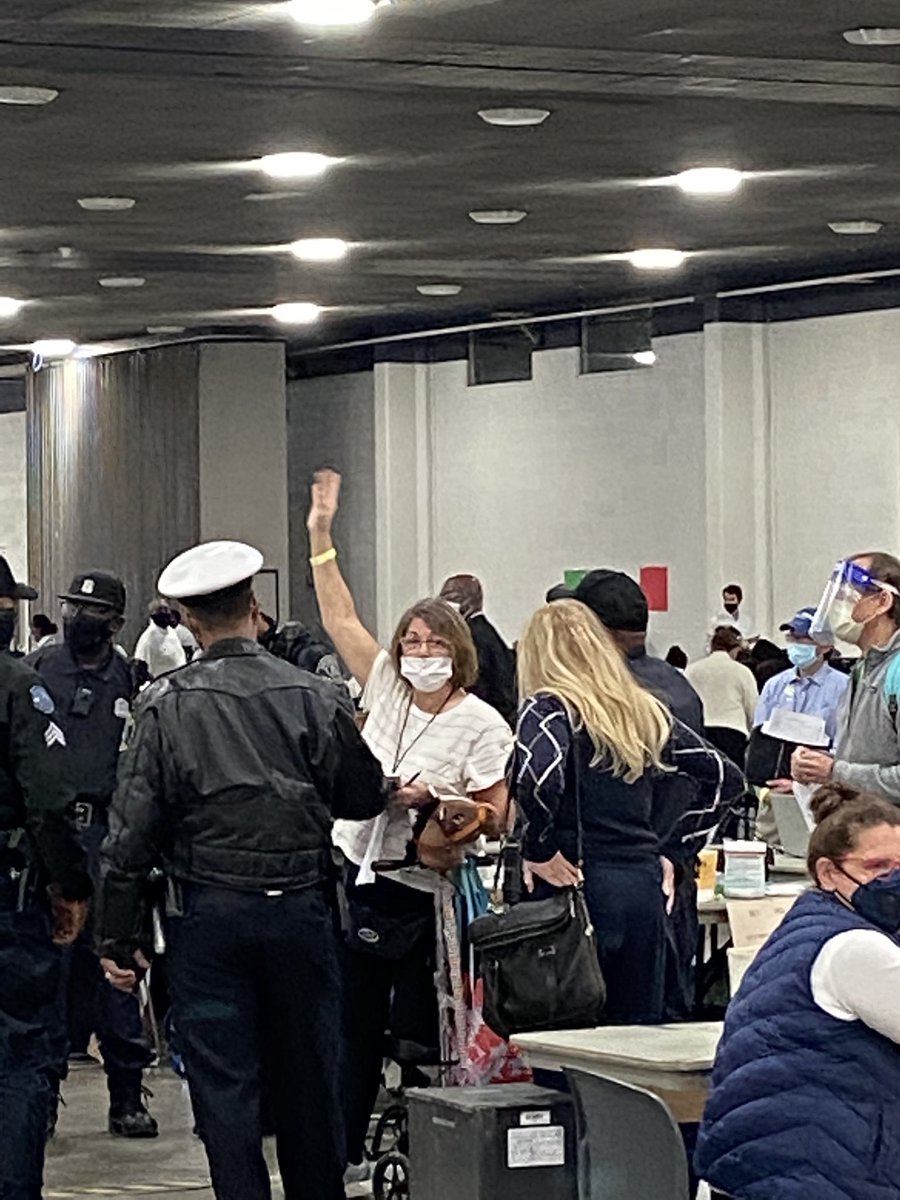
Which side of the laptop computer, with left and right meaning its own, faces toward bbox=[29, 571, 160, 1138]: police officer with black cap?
back

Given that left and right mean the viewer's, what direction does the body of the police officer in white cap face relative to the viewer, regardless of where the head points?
facing away from the viewer

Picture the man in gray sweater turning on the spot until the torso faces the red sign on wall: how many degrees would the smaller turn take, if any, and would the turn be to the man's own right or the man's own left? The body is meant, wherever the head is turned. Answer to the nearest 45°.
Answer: approximately 90° to the man's own right

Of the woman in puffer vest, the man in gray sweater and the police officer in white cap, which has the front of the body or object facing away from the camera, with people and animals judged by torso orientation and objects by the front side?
the police officer in white cap

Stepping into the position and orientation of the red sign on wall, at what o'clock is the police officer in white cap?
The police officer in white cap is roughly at 12 o'clock from the red sign on wall.

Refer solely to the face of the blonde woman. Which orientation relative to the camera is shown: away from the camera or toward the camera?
away from the camera

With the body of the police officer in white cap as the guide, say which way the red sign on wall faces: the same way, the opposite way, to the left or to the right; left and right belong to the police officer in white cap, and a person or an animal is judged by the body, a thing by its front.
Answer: the opposite way

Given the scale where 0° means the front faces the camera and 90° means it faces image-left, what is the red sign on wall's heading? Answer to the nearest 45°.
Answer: approximately 0°

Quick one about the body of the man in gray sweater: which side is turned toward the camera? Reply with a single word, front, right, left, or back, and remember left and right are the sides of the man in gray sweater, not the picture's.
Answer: left

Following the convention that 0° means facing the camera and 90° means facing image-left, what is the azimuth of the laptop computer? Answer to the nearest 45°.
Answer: approximately 225°
